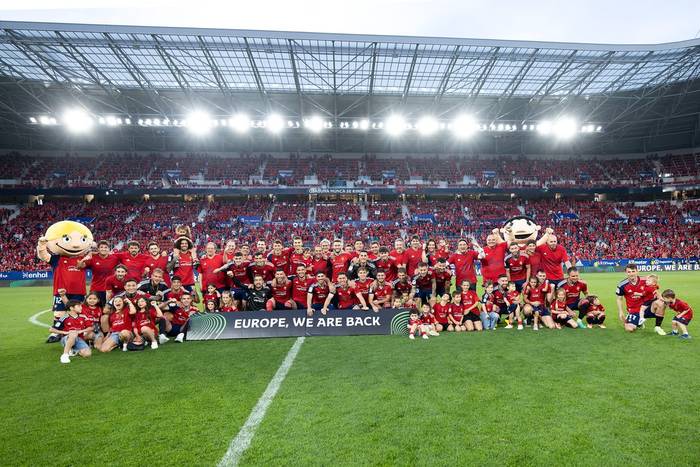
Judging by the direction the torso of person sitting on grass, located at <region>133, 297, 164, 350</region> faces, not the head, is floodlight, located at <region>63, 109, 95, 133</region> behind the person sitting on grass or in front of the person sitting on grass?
behind

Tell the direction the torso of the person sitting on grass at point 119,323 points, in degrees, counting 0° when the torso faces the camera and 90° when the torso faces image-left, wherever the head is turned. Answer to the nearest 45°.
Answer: approximately 0°

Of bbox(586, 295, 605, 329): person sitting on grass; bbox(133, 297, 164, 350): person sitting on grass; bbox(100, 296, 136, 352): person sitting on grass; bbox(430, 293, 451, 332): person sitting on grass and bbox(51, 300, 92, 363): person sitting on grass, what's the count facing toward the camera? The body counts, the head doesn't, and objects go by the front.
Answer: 5

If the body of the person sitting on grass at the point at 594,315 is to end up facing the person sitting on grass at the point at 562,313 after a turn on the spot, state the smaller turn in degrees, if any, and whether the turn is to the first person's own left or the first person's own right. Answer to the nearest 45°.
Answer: approximately 45° to the first person's own right

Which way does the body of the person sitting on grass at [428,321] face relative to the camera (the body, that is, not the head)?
toward the camera

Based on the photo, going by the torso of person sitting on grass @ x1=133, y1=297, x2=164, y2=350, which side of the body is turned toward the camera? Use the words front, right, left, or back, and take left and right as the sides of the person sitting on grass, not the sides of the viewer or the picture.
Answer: front

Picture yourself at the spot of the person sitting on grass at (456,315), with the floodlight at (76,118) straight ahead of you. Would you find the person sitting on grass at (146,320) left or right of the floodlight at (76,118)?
left

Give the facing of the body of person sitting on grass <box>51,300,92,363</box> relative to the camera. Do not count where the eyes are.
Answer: toward the camera

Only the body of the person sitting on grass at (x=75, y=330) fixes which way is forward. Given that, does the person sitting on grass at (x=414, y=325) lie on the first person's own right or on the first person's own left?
on the first person's own left

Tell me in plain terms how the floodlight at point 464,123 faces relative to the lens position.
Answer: facing the viewer

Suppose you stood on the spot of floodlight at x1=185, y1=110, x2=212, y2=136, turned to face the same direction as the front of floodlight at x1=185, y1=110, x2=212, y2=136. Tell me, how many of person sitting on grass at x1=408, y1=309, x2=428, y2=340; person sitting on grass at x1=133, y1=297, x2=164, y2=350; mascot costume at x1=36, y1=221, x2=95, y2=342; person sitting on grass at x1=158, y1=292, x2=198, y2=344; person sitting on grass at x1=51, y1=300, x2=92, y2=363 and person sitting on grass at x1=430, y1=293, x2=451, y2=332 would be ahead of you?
6

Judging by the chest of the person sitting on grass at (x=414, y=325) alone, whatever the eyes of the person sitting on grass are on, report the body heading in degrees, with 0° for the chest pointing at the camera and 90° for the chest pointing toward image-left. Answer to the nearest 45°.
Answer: approximately 0°

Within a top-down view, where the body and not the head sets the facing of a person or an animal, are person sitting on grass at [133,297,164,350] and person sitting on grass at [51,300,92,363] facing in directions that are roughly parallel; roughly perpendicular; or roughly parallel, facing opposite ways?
roughly parallel
